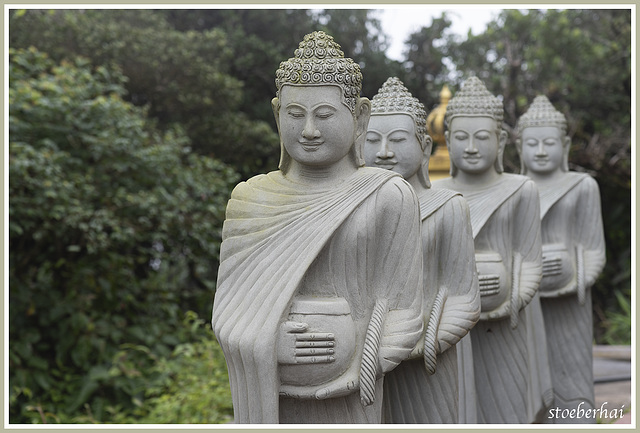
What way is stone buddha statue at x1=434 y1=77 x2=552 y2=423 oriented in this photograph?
toward the camera

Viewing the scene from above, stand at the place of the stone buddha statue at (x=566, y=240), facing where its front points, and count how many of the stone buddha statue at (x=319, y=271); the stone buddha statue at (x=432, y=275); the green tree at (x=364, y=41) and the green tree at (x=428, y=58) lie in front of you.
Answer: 2

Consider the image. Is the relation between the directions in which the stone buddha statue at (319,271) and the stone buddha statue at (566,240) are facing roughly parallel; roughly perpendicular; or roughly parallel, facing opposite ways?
roughly parallel

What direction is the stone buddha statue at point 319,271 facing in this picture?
toward the camera

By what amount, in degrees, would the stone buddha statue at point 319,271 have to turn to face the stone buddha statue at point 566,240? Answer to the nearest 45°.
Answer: approximately 135° to its left

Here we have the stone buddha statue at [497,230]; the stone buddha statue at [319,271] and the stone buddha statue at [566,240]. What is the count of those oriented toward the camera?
3

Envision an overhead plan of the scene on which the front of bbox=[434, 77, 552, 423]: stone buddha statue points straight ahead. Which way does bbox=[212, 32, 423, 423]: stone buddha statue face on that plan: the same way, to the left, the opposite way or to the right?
the same way

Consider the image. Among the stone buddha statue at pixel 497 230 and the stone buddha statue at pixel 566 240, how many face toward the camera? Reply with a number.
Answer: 2

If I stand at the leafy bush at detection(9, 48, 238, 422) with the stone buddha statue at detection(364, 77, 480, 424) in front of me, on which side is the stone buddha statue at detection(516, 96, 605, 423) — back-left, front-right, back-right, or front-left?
front-left

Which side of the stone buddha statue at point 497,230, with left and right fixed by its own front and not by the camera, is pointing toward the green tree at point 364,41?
back

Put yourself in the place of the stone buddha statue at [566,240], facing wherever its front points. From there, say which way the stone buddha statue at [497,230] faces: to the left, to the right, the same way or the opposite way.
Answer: the same way

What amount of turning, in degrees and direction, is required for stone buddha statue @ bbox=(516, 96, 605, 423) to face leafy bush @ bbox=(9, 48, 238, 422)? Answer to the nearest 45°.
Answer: approximately 90° to its right

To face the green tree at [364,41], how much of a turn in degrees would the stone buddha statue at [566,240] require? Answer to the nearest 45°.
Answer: approximately 135° to its right

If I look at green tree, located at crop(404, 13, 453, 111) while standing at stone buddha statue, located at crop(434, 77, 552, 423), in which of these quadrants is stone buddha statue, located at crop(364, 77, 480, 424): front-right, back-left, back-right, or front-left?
back-left

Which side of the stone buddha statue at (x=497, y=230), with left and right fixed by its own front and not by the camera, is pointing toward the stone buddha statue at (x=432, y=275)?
front
